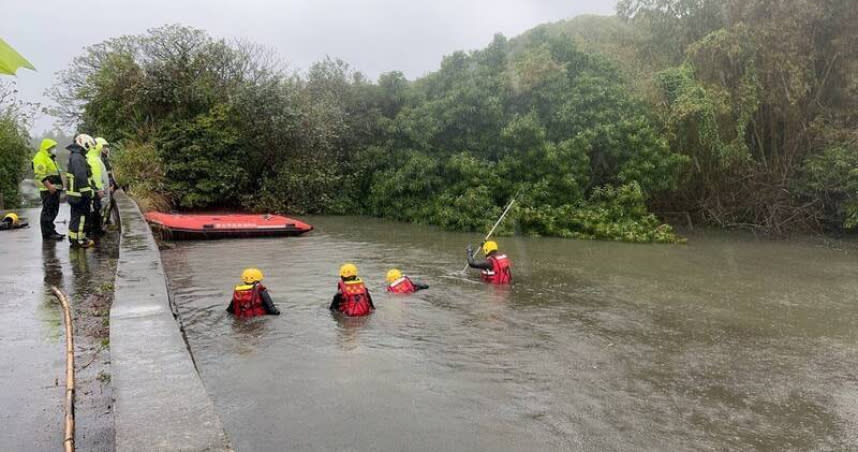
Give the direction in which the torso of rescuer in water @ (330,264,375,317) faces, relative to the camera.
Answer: away from the camera

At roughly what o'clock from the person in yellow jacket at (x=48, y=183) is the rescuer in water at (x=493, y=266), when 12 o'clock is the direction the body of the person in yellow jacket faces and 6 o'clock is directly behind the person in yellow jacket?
The rescuer in water is roughly at 1 o'clock from the person in yellow jacket.

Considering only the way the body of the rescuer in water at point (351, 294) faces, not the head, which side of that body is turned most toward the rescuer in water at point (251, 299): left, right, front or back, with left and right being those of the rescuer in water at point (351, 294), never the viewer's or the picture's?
left

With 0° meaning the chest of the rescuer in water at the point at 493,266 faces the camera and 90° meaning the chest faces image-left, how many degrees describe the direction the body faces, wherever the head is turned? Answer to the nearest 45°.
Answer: approximately 135°

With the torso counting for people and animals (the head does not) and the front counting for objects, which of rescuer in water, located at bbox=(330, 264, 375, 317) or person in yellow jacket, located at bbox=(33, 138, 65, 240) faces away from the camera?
the rescuer in water

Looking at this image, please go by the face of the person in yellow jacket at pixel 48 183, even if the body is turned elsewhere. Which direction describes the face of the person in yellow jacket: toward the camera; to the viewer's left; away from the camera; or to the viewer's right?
to the viewer's right

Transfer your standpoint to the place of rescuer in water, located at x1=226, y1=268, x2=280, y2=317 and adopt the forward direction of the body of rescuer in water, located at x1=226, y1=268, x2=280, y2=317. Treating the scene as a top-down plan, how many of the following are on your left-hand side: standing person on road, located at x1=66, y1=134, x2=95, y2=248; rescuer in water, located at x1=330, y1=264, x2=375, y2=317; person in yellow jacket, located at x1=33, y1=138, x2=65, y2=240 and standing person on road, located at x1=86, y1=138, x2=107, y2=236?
3
